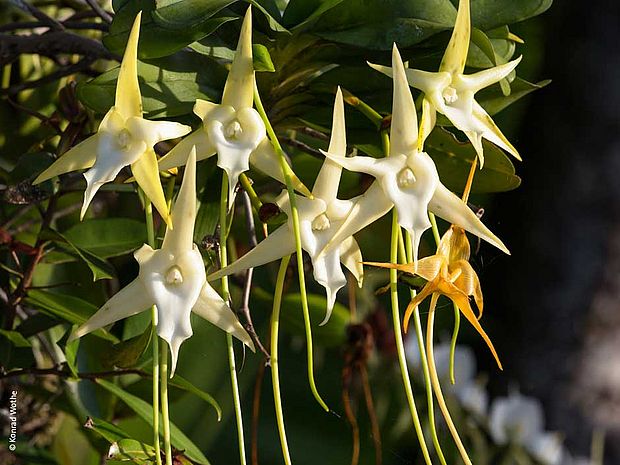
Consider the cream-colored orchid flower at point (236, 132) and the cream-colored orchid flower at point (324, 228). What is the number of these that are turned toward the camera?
2

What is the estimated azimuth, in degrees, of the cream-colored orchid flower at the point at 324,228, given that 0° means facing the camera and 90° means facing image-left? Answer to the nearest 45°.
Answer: approximately 0°

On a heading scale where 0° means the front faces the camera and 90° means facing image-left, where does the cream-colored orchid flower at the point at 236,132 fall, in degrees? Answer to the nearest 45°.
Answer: approximately 0°
